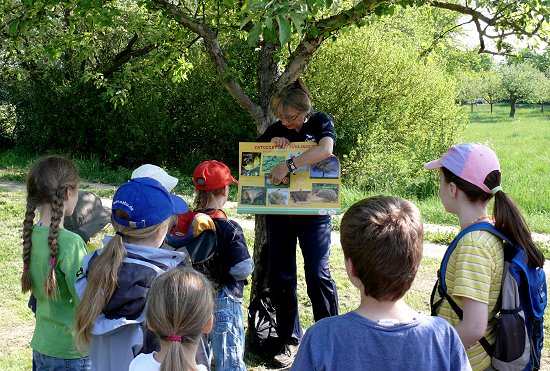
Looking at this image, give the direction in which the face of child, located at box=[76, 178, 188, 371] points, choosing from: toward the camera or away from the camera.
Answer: away from the camera

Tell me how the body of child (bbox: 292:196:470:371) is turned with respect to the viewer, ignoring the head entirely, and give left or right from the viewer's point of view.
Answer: facing away from the viewer

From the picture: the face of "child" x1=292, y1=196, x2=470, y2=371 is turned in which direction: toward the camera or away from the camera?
away from the camera

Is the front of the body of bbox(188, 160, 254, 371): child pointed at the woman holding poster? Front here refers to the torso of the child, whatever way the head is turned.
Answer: yes

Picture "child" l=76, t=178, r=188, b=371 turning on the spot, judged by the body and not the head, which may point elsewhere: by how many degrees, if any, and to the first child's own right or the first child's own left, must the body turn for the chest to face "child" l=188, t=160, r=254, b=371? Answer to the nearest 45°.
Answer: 0° — they already face them

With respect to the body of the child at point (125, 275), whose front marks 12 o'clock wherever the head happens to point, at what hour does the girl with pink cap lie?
The girl with pink cap is roughly at 2 o'clock from the child.

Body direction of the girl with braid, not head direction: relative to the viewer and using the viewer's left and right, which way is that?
facing away from the viewer and to the right of the viewer

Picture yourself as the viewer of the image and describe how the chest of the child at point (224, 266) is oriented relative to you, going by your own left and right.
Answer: facing away from the viewer and to the right of the viewer

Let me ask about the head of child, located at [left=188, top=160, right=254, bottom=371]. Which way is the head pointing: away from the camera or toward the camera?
away from the camera

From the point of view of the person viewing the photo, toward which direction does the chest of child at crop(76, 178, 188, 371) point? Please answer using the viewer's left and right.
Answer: facing away from the viewer and to the right of the viewer

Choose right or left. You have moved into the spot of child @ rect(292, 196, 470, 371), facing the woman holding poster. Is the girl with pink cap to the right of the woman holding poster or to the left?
right

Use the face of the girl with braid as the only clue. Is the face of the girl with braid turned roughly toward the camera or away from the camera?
away from the camera
